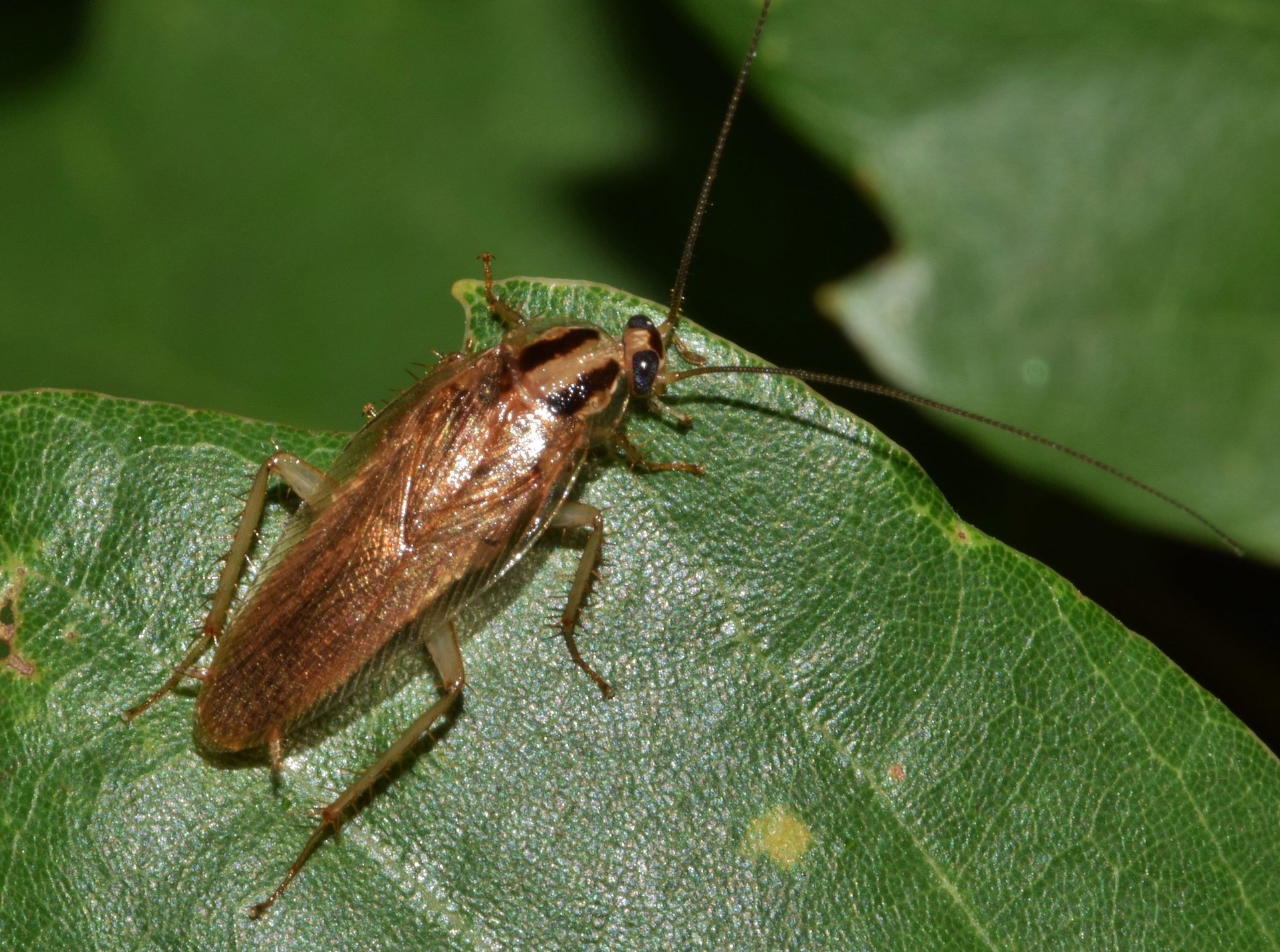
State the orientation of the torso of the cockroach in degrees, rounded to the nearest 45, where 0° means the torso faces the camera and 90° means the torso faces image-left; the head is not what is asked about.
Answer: approximately 225°
